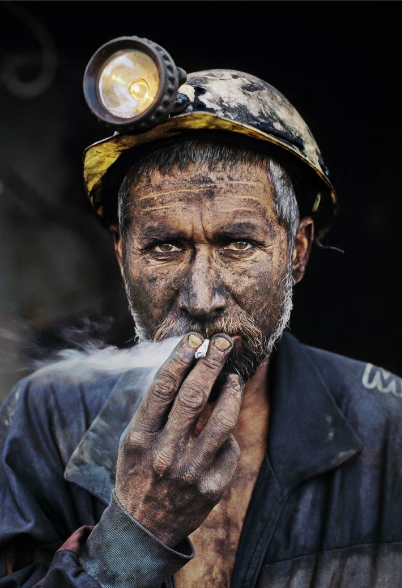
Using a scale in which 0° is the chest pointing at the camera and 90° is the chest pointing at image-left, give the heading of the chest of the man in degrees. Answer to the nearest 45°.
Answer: approximately 0°
